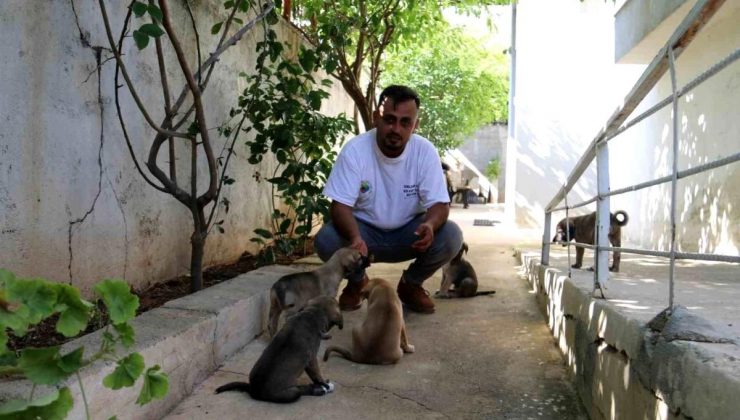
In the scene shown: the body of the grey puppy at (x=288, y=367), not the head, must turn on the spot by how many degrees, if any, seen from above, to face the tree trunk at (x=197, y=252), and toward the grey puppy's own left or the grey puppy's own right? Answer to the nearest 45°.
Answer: approximately 135° to the grey puppy's own left

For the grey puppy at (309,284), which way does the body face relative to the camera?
to the viewer's right

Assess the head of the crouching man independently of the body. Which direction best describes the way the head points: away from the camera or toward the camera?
toward the camera

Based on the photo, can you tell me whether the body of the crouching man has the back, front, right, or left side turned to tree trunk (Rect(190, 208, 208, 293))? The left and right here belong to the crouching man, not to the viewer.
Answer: right

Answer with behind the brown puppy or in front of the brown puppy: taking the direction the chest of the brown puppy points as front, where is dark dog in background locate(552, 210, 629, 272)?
in front

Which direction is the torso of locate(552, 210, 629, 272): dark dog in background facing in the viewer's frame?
to the viewer's left

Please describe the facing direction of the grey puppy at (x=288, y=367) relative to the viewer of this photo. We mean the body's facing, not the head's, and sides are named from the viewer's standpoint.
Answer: facing to the right of the viewer

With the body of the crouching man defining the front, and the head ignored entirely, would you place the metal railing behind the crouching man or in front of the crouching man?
in front

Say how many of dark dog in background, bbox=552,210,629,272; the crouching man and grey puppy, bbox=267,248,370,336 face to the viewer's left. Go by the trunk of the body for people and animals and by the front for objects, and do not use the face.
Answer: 1

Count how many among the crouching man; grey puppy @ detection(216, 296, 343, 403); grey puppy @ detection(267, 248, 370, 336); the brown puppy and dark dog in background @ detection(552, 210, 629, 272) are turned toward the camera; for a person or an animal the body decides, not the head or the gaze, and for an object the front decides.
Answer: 1

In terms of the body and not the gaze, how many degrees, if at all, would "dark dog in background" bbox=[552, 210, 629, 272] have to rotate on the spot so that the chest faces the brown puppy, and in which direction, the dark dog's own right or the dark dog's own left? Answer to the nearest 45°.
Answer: approximately 90° to the dark dog's own left
